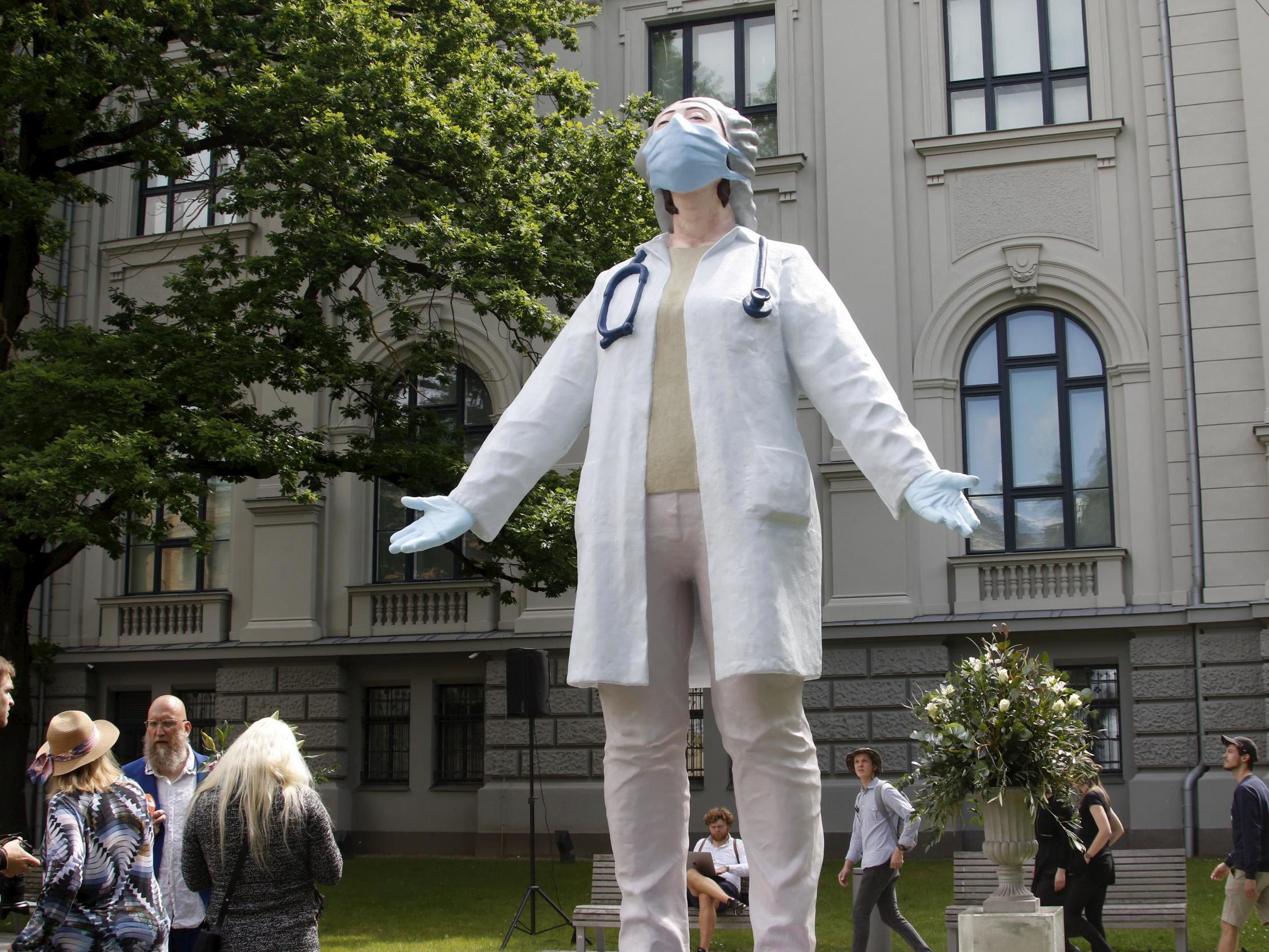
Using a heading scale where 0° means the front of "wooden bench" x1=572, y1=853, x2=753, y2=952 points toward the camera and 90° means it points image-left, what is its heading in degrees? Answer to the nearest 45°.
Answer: approximately 0°

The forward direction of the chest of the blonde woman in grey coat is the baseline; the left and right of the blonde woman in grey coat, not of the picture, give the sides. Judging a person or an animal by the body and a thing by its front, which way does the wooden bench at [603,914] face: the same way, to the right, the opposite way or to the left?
the opposite way

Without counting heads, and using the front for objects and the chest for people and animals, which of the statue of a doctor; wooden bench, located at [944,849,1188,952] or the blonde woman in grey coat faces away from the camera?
the blonde woman in grey coat

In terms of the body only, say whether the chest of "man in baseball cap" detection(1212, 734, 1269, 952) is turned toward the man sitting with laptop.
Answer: yes

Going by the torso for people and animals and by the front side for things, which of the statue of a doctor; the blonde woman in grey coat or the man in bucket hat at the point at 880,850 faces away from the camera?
the blonde woman in grey coat

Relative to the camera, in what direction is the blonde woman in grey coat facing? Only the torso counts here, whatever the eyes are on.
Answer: away from the camera

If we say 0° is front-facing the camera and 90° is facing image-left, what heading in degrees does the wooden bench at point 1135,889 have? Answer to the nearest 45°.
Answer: approximately 0°

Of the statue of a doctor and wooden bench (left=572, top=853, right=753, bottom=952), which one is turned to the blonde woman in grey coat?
the wooden bench

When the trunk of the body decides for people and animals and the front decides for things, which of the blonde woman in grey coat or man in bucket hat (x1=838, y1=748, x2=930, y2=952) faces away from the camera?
the blonde woman in grey coat

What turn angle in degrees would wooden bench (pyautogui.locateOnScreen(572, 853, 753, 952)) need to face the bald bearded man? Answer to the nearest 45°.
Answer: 0° — it already faces them

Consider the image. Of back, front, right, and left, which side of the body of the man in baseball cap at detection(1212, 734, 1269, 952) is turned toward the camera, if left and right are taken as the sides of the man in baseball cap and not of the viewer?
left

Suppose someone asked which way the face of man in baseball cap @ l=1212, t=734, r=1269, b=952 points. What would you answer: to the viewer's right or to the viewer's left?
to the viewer's left

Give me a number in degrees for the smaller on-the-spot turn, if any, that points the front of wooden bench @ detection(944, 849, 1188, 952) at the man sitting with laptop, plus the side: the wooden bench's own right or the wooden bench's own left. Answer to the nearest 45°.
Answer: approximately 90° to the wooden bench's own right

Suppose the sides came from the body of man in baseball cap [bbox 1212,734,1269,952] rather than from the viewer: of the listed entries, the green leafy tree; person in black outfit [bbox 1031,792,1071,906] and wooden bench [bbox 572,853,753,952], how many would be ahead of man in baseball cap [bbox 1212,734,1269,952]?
3

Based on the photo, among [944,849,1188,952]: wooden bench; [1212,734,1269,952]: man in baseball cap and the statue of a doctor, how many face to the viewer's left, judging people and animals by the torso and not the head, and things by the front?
1
